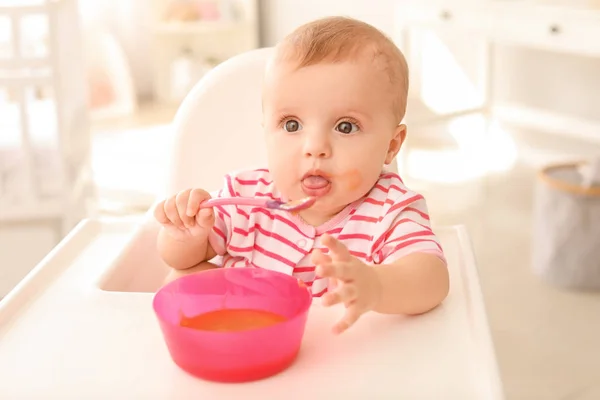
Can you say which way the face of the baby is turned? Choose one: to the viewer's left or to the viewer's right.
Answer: to the viewer's left

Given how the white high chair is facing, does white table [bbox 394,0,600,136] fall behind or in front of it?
behind

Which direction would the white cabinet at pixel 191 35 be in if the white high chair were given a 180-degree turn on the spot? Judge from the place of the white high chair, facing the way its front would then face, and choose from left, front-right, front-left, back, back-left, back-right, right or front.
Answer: front

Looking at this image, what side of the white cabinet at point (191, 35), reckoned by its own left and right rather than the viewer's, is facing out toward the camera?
front

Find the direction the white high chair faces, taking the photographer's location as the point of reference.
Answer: facing the viewer

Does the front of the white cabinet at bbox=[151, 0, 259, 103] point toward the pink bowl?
yes

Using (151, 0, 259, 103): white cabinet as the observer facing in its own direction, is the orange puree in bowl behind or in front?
in front

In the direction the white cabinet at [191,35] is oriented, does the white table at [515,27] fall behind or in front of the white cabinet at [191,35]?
in front

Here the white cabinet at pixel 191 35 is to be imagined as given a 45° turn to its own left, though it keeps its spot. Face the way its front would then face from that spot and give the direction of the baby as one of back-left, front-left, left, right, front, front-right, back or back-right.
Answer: front-right
